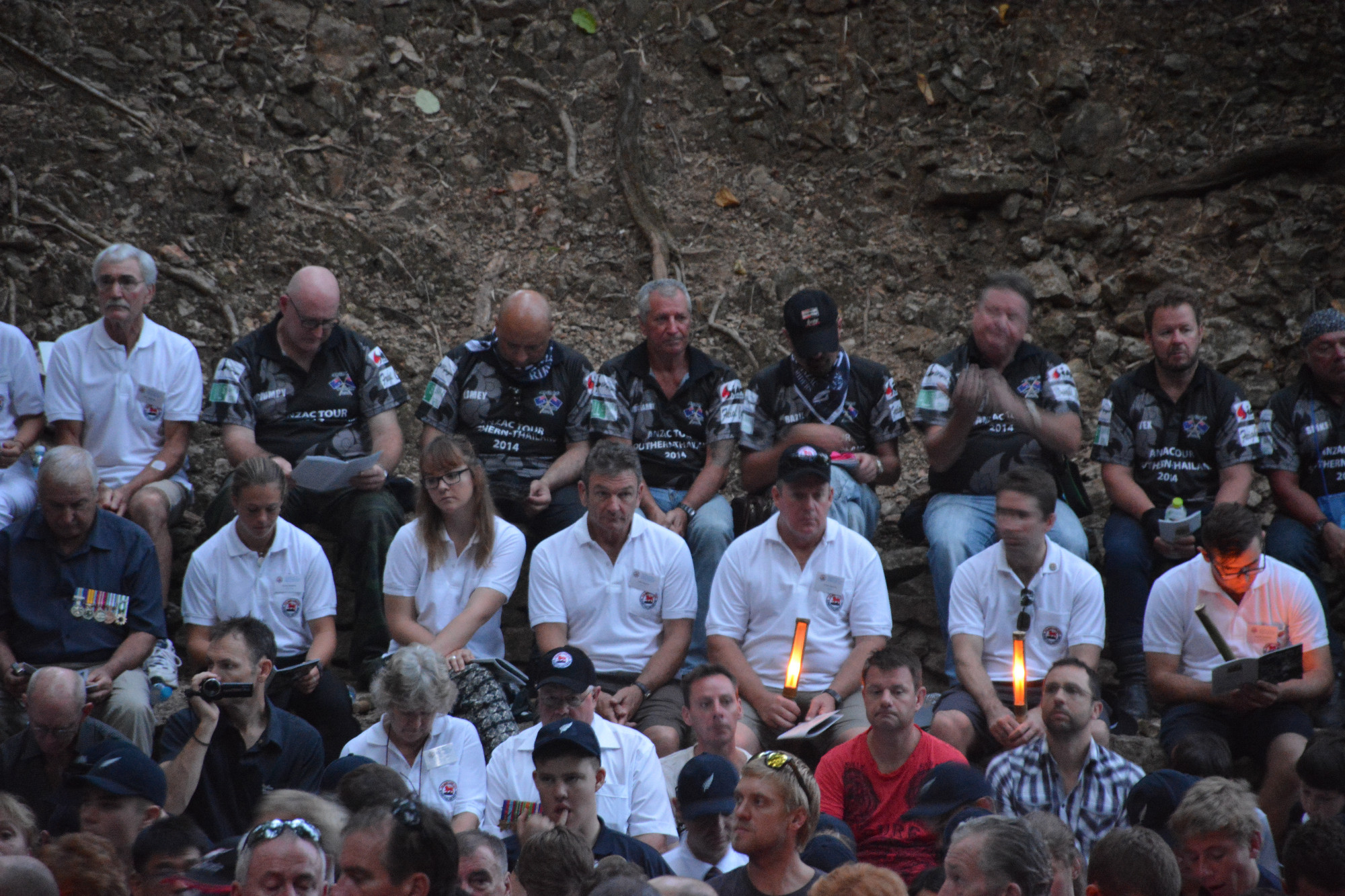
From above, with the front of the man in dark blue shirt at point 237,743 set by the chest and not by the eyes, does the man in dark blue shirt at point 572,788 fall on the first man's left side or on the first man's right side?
on the first man's left side

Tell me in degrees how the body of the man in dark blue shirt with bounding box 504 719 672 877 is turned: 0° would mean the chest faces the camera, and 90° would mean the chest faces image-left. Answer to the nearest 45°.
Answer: approximately 0°

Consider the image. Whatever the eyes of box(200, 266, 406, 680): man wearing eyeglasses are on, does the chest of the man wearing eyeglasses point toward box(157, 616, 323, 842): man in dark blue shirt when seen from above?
yes

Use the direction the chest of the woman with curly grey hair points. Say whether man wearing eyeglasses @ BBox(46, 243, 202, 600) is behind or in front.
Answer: behind

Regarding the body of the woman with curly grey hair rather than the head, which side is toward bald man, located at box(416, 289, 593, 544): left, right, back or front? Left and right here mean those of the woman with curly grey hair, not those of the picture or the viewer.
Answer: back

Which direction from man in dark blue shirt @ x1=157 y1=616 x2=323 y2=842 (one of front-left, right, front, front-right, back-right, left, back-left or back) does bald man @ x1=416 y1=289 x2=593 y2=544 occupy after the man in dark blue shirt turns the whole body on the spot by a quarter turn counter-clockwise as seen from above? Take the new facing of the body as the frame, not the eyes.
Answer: left

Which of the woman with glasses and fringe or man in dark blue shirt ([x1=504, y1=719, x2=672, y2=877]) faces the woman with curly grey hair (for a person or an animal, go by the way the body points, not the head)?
the woman with glasses and fringe

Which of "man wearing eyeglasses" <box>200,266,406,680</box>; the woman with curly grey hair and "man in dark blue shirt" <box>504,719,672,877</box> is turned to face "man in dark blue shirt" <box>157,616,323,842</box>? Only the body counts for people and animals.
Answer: the man wearing eyeglasses

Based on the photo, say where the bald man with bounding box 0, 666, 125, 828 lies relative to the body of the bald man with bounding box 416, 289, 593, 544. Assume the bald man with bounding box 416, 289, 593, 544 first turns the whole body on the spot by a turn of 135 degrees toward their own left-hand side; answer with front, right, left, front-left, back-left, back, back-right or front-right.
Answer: back

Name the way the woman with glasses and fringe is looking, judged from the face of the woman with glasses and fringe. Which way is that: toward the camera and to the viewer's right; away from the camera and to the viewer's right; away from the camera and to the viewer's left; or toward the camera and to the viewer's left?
toward the camera and to the viewer's left

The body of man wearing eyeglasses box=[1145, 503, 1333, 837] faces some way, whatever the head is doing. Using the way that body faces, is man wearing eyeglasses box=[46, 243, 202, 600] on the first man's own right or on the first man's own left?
on the first man's own right
